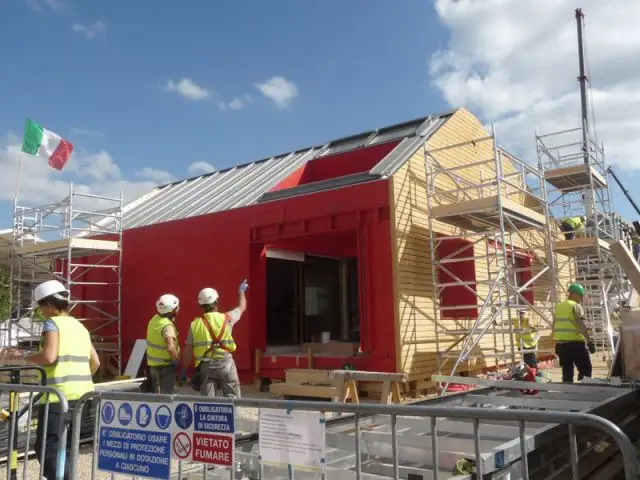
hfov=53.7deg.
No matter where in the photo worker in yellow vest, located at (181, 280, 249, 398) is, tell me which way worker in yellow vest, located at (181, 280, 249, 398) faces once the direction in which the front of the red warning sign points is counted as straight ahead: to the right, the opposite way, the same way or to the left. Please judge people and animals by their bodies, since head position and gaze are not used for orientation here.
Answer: the opposite way

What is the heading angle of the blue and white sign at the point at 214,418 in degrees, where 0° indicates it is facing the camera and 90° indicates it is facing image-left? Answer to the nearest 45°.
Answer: approximately 0°

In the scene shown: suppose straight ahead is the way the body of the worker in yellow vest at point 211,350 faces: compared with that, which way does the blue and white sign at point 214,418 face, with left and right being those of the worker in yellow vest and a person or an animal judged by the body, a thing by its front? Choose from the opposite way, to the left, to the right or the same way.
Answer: the opposite way

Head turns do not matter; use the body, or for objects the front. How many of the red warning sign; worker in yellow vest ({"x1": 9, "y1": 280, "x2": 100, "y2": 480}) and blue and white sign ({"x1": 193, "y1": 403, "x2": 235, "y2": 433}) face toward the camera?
2

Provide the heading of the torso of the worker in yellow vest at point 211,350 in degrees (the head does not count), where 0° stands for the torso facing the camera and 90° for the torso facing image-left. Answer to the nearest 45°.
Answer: approximately 180°

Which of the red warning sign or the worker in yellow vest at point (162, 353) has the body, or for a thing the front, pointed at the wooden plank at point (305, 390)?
the worker in yellow vest

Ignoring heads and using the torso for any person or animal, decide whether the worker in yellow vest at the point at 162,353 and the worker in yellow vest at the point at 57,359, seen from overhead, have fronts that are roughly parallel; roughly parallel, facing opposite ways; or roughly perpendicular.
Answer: roughly perpendicular

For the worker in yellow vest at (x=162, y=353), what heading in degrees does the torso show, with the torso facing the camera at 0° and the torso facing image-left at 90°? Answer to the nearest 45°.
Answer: approximately 225°

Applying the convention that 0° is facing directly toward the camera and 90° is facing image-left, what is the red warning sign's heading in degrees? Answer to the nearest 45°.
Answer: approximately 0°

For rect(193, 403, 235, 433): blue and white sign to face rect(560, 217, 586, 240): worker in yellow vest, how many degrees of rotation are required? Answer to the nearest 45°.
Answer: approximately 135° to its left
